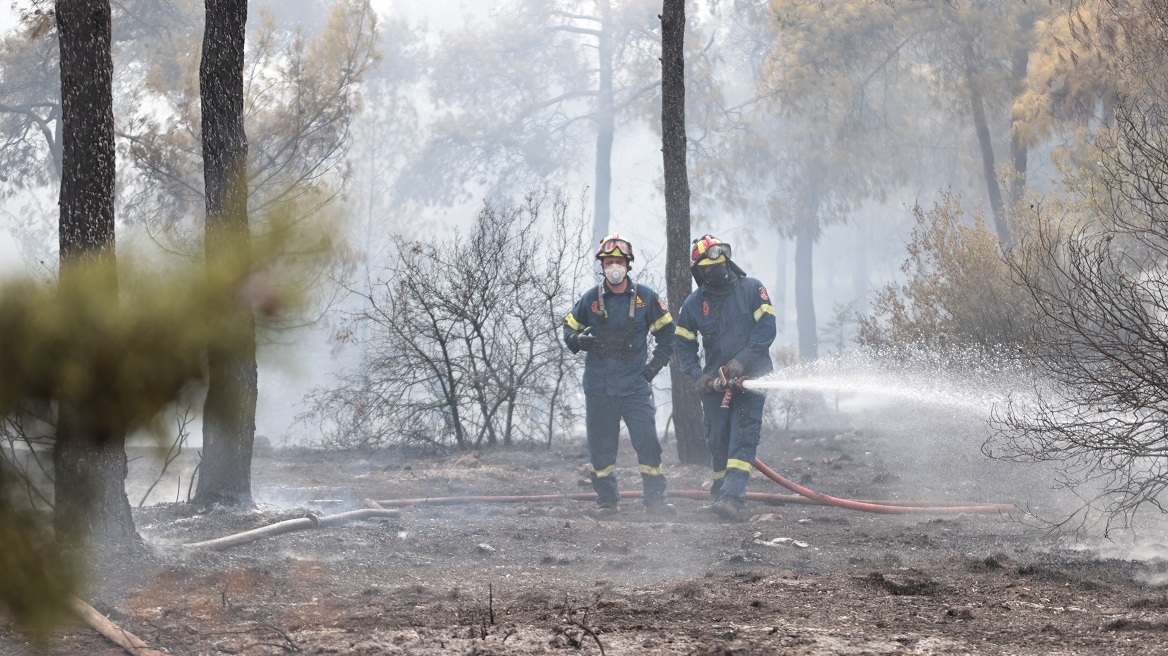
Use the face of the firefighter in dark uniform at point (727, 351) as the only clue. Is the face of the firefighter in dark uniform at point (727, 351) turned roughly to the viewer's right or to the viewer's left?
to the viewer's right

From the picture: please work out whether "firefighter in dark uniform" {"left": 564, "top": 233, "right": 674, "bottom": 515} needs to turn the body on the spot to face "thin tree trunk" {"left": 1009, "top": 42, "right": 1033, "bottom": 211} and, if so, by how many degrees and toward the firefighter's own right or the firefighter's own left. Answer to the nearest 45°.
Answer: approximately 135° to the firefighter's own left

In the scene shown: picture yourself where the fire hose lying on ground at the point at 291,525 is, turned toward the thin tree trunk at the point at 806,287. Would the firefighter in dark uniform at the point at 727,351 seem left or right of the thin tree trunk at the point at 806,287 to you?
right

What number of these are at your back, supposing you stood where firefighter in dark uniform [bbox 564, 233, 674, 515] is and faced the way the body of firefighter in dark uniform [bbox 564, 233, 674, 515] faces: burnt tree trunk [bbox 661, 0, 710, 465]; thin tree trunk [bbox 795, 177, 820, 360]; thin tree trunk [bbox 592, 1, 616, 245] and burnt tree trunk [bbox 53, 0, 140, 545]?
3

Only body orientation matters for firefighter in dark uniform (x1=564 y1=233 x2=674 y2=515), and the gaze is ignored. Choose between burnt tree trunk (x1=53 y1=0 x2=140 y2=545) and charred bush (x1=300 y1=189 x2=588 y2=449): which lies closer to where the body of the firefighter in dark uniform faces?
the burnt tree trunk

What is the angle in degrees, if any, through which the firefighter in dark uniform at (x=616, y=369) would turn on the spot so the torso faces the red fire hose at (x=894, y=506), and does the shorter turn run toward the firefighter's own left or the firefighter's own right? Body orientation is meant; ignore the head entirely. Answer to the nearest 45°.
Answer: approximately 90° to the firefighter's own left

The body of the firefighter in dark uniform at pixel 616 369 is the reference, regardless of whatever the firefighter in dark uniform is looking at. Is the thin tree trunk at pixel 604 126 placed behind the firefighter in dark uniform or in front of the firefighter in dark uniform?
behind

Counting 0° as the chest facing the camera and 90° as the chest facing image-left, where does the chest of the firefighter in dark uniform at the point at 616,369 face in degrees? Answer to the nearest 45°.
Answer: approximately 0°

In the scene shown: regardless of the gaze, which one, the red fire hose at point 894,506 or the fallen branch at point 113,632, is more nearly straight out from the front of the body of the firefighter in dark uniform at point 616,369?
the fallen branch

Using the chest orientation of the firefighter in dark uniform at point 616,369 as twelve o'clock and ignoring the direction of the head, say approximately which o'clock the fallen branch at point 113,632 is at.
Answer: The fallen branch is roughly at 1 o'clock from the firefighter in dark uniform.

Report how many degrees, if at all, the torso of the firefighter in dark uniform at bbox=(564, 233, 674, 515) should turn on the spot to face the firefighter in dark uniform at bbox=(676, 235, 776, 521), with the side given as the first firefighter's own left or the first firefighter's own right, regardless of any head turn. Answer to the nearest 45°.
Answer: approximately 90° to the first firefighter's own left

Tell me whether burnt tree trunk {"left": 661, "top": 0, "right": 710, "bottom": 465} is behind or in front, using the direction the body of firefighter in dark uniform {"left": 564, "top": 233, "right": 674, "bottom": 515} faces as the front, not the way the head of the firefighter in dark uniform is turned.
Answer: behind

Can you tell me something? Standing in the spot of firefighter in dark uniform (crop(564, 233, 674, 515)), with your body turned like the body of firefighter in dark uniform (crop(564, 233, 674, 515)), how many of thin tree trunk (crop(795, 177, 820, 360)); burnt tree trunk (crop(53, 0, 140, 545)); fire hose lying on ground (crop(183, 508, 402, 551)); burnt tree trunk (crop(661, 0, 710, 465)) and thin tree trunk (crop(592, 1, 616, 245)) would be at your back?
3
